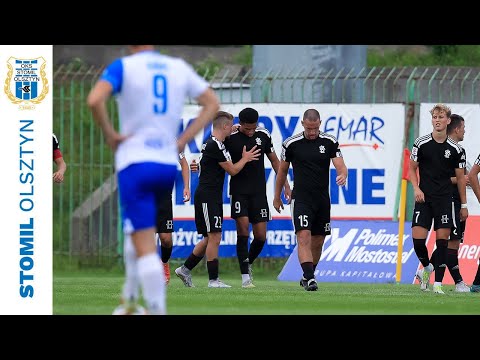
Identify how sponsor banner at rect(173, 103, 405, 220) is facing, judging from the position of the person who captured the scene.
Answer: facing the viewer

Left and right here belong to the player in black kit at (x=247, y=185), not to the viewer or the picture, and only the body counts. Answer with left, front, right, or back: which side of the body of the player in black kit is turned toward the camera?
front

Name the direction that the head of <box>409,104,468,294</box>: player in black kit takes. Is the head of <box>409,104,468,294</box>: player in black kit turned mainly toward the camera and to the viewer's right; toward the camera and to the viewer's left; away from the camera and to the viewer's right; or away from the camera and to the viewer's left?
toward the camera and to the viewer's left

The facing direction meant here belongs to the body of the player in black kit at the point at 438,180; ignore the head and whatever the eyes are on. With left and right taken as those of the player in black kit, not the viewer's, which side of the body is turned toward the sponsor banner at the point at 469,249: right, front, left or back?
back

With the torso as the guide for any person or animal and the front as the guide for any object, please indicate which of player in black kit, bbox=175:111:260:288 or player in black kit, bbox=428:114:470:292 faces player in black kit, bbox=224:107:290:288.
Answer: player in black kit, bbox=175:111:260:288

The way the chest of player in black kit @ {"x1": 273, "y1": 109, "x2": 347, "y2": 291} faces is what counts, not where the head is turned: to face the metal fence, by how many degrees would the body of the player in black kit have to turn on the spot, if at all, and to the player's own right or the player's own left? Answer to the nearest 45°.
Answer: approximately 180°

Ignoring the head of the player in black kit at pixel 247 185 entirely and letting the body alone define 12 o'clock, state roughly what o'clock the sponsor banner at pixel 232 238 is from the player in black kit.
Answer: The sponsor banner is roughly at 6 o'clock from the player in black kit.

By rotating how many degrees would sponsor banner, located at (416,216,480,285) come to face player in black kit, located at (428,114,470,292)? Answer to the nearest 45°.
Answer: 0° — it already faces them

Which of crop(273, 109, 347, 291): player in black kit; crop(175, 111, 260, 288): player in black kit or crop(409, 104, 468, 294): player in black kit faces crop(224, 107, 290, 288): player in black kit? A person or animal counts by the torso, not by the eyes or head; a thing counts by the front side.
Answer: crop(175, 111, 260, 288): player in black kit

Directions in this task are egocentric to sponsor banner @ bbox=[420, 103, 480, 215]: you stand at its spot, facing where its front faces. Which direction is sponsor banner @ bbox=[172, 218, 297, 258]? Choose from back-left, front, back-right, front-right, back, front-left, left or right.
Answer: right

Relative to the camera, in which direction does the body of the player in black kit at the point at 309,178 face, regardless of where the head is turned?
toward the camera
